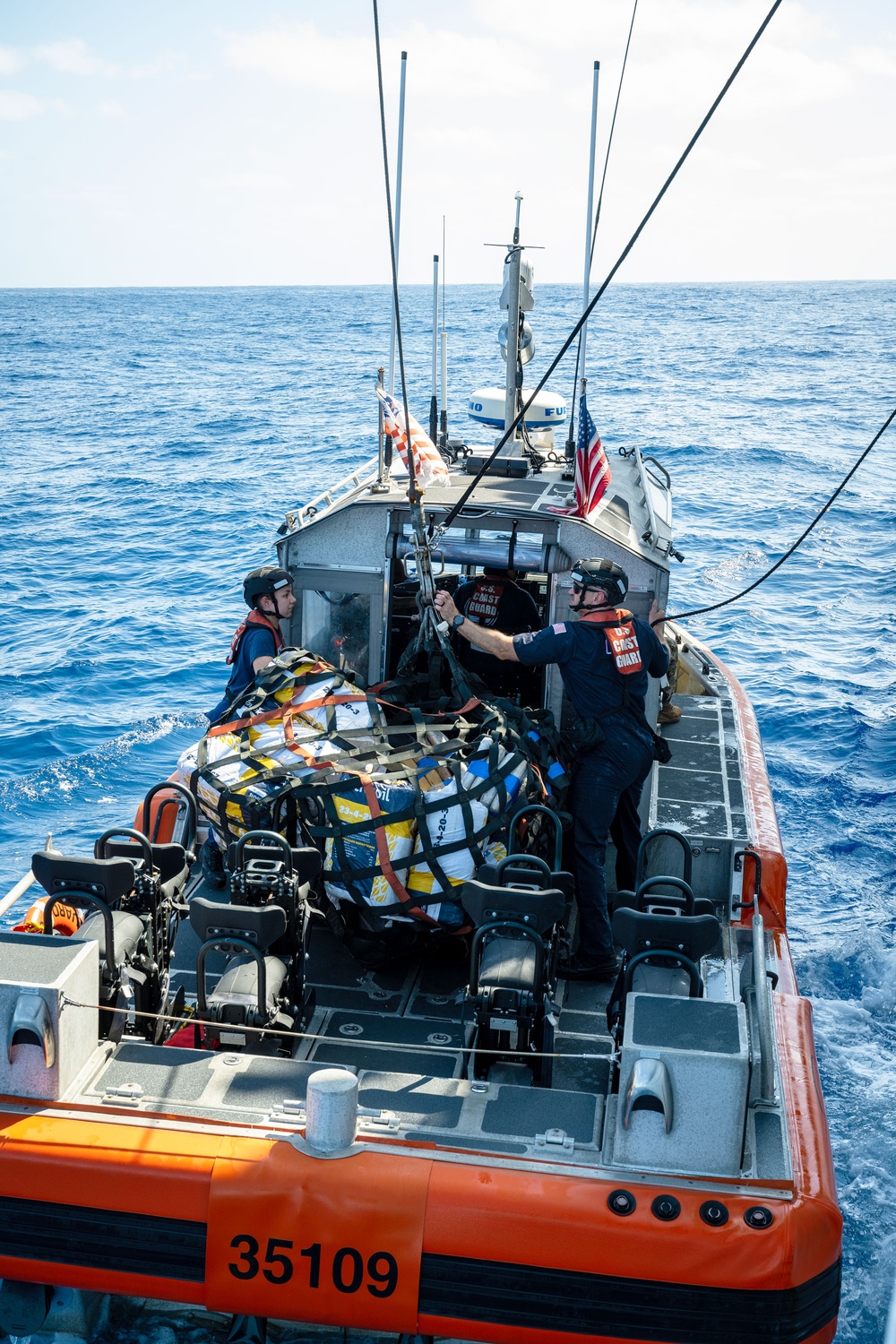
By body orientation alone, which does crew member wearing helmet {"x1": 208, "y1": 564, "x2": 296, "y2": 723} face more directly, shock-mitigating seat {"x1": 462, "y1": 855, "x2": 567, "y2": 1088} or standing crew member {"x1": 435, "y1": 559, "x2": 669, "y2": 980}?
the standing crew member

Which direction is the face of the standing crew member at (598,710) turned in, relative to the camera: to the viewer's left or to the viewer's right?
to the viewer's left

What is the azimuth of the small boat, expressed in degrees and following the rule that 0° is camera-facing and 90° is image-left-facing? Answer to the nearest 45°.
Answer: approximately 180°

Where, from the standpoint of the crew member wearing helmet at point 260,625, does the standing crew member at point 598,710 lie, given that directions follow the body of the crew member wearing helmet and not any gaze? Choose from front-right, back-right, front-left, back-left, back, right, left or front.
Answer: front-right

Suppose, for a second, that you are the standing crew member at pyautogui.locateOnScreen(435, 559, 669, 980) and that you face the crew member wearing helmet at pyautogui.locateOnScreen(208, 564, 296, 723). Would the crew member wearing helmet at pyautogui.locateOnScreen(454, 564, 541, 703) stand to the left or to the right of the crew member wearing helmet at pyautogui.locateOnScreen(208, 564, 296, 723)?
right

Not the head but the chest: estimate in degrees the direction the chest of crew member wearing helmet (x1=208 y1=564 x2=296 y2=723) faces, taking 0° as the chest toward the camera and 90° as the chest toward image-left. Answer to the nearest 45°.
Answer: approximately 270°

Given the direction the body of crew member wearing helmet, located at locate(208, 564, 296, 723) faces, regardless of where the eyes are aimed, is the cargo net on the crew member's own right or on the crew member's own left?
on the crew member's own right

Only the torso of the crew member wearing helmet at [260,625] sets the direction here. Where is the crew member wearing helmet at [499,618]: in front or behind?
in front

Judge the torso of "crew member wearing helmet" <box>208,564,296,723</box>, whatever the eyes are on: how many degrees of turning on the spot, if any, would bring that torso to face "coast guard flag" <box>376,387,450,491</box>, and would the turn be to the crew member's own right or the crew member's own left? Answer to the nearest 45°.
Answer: approximately 45° to the crew member's own left
